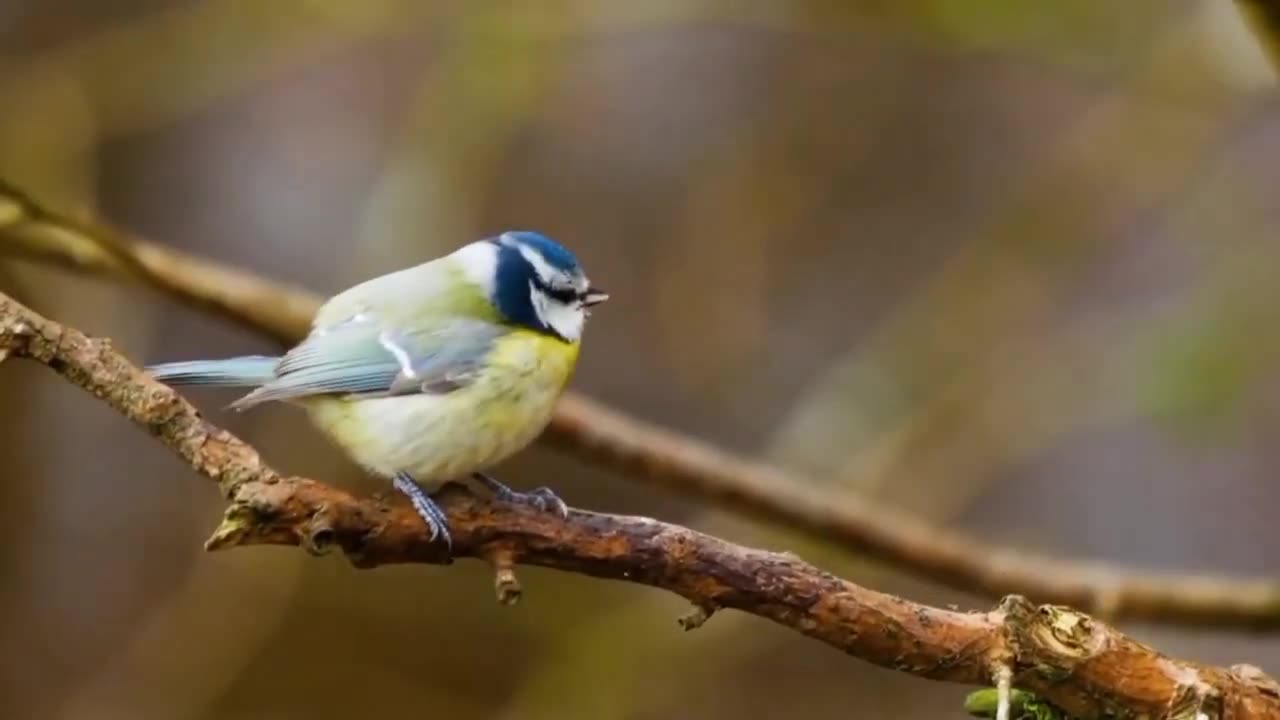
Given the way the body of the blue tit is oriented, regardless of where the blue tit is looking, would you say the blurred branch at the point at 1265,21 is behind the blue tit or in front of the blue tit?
in front

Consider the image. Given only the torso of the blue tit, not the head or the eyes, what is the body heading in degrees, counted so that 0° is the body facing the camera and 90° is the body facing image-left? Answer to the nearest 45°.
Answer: approximately 270°
